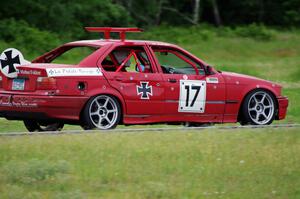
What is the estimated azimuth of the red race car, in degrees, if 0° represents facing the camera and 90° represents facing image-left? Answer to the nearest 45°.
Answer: approximately 225°
